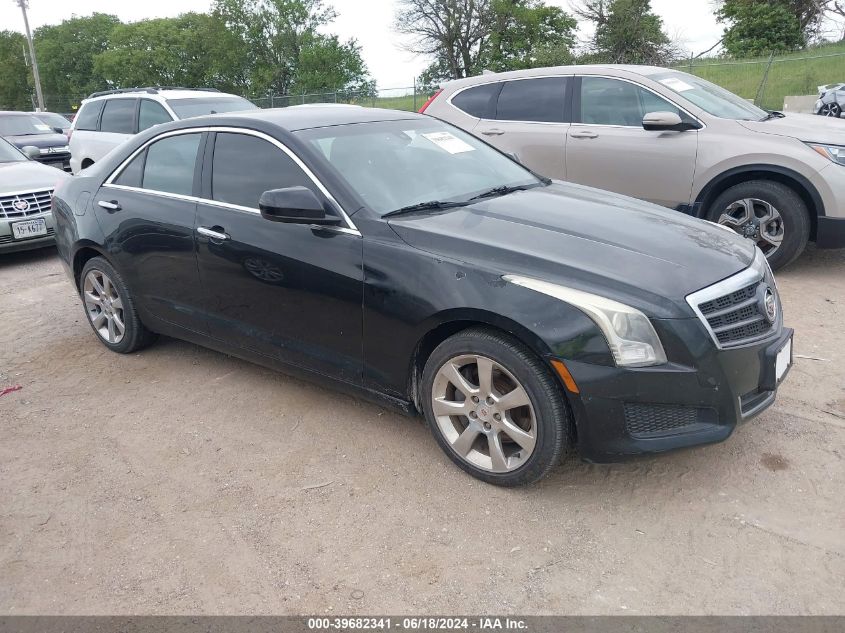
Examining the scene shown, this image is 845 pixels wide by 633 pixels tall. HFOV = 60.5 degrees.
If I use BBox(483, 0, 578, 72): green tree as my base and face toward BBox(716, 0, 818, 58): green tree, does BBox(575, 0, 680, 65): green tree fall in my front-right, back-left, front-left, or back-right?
front-right

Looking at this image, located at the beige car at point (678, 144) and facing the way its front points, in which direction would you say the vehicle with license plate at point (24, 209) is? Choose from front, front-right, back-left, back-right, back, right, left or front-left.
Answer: back-right

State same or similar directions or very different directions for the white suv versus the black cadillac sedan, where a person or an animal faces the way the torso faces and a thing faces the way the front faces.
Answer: same or similar directions

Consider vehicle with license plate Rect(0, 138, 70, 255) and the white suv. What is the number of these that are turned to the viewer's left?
0

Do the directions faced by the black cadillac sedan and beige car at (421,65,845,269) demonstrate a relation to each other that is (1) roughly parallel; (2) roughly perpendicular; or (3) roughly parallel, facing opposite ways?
roughly parallel

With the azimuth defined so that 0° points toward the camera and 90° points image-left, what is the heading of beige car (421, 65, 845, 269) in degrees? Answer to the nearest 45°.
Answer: approximately 315°

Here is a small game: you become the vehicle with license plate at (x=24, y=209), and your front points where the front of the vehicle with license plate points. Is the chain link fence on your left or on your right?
on your left

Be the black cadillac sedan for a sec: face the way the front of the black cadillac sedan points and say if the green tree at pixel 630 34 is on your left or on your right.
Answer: on your left

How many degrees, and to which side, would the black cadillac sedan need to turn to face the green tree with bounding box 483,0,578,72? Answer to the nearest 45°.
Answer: approximately 135° to its left

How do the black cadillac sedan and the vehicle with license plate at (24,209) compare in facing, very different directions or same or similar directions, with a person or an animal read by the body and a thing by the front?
same or similar directions

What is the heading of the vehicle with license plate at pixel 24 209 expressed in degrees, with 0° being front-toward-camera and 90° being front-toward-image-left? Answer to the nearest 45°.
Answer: approximately 315°

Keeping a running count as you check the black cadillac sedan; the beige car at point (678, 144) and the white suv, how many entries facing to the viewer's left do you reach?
0

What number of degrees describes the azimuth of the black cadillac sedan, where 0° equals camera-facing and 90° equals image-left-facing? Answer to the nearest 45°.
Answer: approximately 315°
